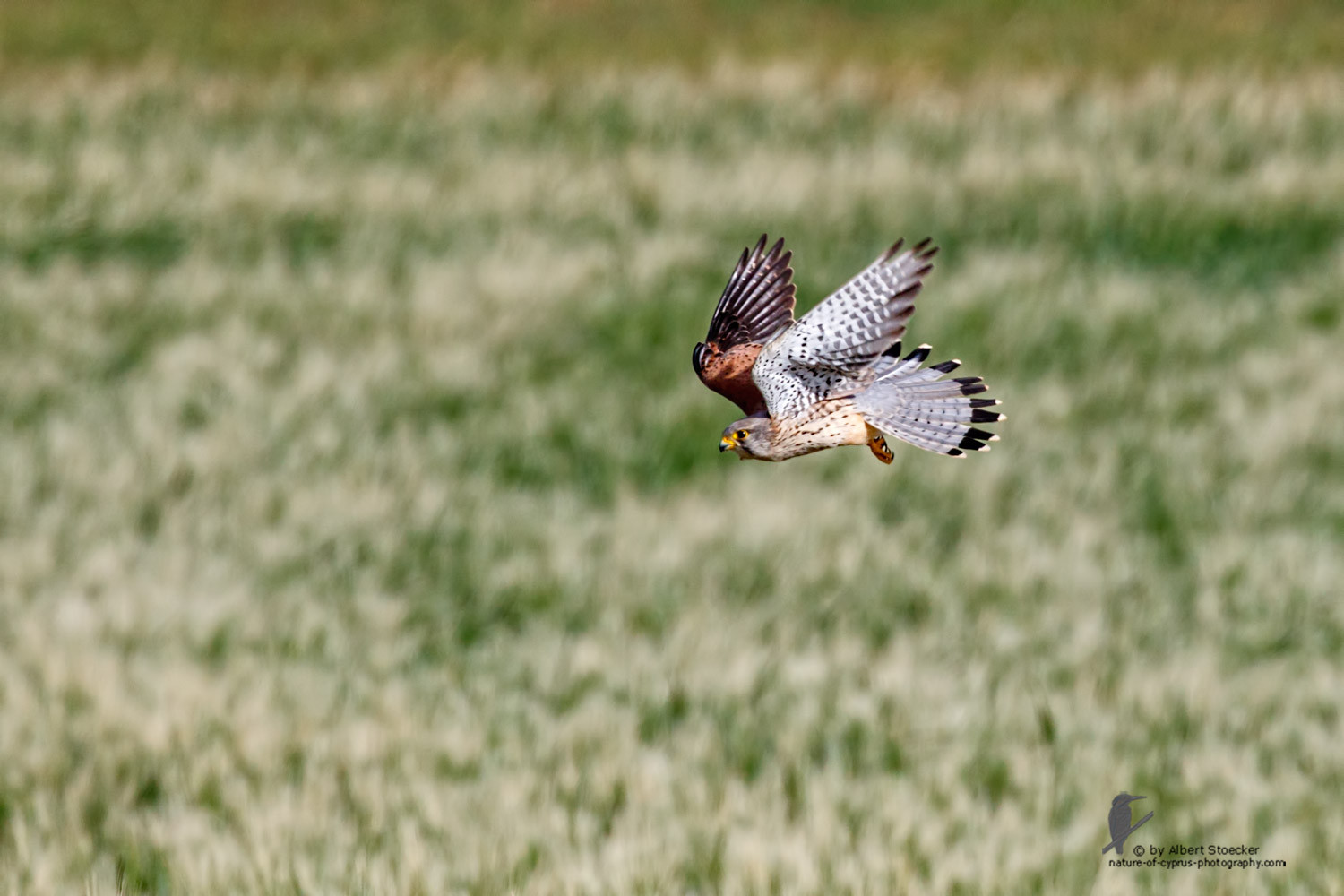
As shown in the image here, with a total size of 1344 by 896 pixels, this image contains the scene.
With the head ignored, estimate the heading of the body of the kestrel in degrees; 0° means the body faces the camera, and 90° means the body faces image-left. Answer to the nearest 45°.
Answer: approximately 90°
